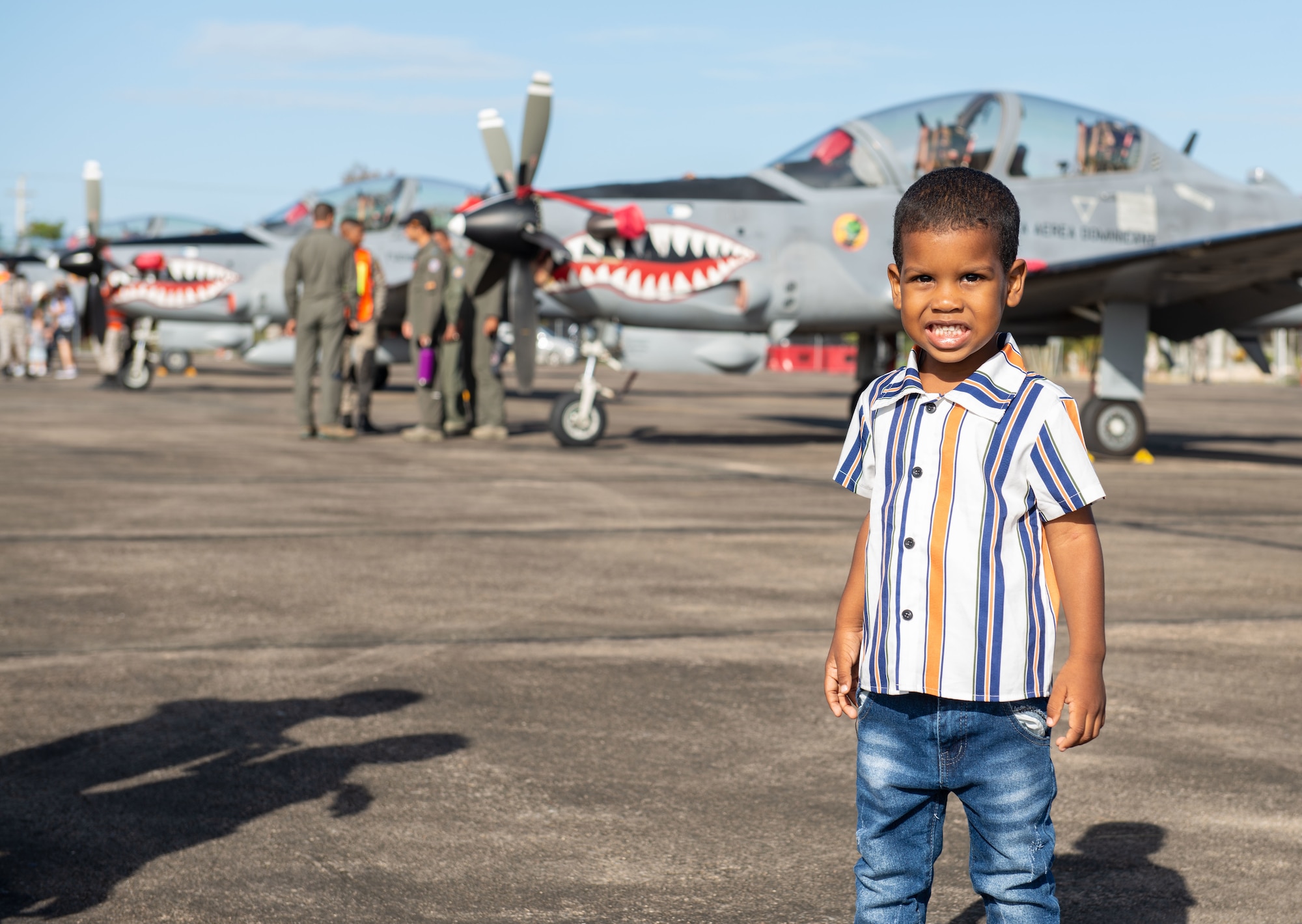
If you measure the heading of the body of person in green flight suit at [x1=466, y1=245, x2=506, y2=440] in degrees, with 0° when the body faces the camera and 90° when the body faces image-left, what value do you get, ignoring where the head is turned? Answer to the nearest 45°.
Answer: approximately 90°

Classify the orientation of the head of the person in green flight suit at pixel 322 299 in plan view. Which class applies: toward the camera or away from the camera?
away from the camera

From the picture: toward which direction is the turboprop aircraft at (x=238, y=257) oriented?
to the viewer's left

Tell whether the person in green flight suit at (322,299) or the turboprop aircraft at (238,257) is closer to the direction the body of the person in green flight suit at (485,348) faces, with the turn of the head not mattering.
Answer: the person in green flight suit

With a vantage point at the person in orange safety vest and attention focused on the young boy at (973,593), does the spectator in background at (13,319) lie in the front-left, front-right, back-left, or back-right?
back-right
